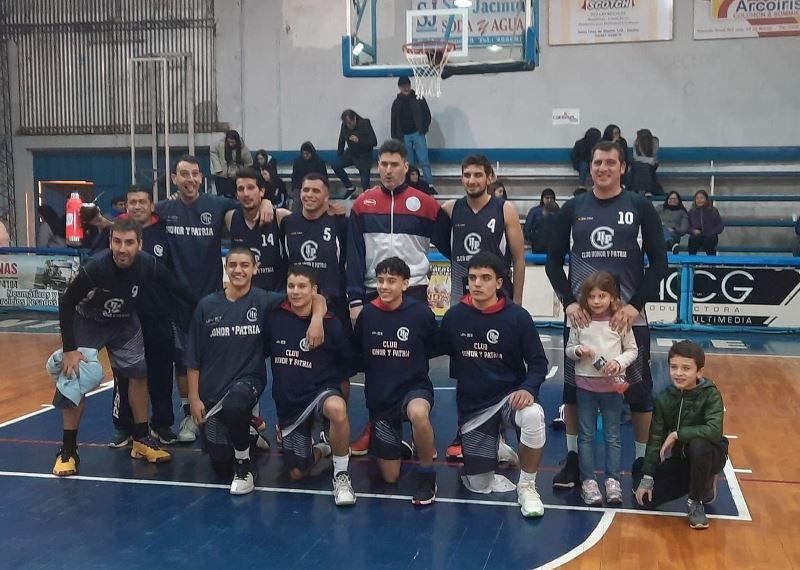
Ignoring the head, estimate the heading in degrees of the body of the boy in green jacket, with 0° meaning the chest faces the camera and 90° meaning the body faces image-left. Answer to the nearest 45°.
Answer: approximately 45°

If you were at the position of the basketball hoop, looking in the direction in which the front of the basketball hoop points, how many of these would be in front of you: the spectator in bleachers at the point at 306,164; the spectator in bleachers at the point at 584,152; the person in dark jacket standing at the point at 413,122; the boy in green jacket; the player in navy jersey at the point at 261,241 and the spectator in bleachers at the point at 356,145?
2

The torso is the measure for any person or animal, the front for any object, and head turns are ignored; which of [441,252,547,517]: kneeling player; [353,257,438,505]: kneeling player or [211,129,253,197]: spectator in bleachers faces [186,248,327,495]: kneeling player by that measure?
the spectator in bleachers

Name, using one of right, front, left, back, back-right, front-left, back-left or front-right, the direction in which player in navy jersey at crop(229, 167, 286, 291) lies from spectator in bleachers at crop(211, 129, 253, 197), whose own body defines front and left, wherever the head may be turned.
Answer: front

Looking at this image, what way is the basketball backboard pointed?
toward the camera

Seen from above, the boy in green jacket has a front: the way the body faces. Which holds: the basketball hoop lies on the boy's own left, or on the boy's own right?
on the boy's own right

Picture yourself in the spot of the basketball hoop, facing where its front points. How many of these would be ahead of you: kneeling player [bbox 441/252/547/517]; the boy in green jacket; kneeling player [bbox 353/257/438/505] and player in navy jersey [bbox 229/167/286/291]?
4

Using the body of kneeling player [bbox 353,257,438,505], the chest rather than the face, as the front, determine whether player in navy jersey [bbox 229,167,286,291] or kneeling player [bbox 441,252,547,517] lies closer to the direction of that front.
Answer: the kneeling player

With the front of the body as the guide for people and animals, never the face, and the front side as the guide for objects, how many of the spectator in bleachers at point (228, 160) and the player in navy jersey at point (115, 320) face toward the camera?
2

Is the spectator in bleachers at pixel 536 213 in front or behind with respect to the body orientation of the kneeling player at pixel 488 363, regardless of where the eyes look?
behind

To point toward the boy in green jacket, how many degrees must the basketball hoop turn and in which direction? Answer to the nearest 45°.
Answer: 0° — it already faces them

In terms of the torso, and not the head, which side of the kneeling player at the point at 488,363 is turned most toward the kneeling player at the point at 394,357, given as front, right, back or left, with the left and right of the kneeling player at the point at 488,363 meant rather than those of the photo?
right

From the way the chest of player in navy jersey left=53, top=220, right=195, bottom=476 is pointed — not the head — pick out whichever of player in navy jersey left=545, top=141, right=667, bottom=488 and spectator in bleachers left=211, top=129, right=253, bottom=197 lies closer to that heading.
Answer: the player in navy jersey

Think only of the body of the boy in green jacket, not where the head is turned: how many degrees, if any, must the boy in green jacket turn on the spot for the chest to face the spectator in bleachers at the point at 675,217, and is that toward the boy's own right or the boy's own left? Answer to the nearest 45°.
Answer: approximately 135° to the boy's own right

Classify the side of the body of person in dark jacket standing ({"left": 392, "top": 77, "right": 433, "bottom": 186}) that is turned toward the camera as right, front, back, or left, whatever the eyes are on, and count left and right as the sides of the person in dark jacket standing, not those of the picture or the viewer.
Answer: front

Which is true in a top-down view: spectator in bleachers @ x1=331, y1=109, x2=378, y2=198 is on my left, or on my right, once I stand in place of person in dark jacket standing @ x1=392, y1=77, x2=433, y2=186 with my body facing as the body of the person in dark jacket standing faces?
on my right

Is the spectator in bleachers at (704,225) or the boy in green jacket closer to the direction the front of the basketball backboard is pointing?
the boy in green jacket

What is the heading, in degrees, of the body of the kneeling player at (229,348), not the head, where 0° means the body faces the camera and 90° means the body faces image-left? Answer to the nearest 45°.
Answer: approximately 0°

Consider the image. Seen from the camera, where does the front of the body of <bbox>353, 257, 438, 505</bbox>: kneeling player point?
toward the camera
